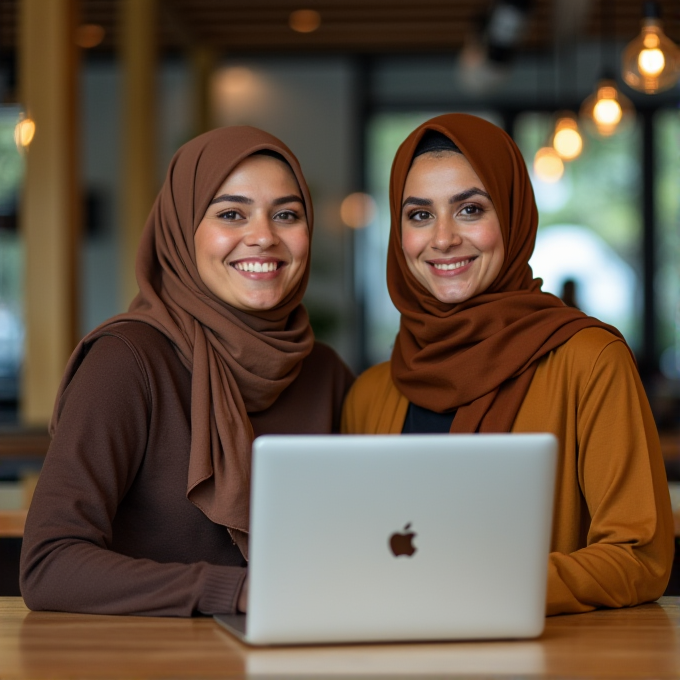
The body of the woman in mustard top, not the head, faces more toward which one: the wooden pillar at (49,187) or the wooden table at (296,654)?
the wooden table

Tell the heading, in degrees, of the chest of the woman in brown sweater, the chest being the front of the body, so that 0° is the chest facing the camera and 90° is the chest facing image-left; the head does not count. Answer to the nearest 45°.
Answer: approximately 315°

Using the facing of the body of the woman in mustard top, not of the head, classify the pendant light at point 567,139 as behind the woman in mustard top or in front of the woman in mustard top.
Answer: behind

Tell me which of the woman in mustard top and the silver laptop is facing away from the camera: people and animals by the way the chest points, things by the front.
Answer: the silver laptop

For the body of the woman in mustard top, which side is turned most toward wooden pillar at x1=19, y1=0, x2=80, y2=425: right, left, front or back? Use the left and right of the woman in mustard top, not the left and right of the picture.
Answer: right

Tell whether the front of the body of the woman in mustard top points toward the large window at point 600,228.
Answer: no

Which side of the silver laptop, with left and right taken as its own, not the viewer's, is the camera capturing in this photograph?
back

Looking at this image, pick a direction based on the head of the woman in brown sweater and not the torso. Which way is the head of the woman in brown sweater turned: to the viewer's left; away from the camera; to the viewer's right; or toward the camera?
toward the camera

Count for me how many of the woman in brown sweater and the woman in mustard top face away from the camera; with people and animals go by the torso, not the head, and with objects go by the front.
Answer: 0

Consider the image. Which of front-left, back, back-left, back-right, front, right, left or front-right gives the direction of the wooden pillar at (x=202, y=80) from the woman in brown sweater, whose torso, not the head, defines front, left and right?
back-left

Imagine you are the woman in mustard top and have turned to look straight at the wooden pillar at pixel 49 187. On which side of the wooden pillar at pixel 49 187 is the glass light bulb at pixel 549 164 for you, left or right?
right

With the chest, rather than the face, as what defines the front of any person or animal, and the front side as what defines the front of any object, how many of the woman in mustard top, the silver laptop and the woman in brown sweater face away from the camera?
1

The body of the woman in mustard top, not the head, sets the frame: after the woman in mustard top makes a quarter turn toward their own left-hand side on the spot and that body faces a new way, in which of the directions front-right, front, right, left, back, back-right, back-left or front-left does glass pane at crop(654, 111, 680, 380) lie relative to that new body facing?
back-left

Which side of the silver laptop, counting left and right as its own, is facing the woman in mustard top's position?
front

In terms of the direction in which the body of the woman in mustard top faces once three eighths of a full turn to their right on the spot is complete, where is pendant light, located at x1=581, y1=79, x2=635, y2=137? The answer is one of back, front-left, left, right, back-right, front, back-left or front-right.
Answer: front

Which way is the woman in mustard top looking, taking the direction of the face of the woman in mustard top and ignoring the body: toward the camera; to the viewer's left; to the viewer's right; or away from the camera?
toward the camera

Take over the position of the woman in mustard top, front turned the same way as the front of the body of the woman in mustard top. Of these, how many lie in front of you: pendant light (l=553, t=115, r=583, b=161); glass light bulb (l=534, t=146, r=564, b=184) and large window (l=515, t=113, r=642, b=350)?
0

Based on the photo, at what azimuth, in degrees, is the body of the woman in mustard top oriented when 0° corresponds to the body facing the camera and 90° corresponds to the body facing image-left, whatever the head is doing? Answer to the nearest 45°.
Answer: approximately 45°
